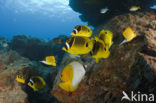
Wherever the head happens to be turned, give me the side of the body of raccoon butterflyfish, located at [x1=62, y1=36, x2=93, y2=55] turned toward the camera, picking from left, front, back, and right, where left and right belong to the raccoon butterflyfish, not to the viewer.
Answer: left
